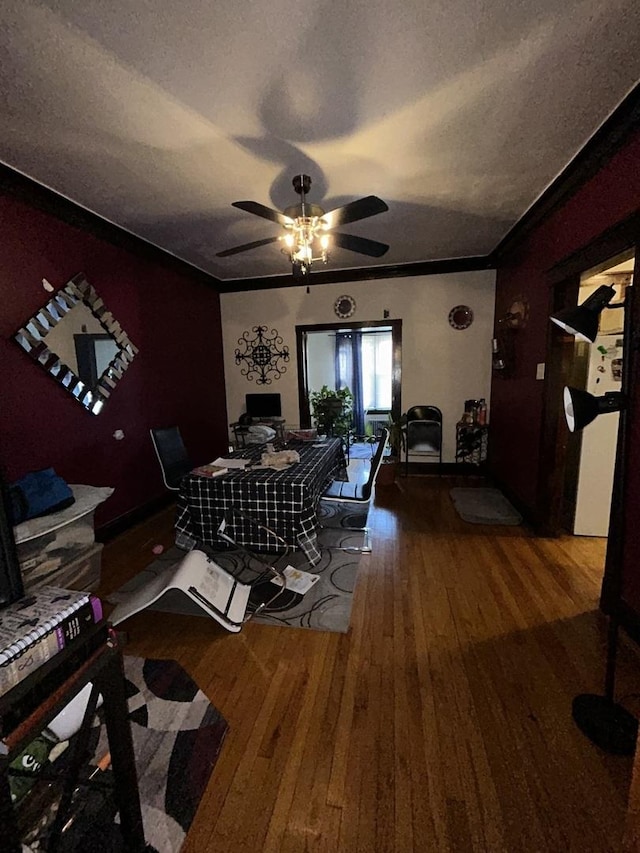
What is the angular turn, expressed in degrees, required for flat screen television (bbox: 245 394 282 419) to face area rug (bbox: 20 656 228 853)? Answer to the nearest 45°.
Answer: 0° — it already faces it

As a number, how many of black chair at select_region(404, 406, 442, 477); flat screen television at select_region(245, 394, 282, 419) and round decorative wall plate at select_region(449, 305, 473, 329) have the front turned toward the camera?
3

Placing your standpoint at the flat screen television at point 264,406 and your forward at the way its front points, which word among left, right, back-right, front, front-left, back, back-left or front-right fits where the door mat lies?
front-left

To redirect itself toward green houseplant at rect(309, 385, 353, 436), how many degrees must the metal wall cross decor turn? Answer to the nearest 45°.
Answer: approximately 45° to its left

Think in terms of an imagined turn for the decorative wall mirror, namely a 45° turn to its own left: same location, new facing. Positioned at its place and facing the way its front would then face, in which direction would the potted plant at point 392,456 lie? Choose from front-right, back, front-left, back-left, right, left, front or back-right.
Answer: front

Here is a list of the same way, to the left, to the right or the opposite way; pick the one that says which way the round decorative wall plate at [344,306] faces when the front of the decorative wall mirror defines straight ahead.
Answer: to the right

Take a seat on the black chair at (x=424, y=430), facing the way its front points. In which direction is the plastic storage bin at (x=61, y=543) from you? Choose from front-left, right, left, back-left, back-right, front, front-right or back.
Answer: front-right

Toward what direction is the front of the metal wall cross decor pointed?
toward the camera

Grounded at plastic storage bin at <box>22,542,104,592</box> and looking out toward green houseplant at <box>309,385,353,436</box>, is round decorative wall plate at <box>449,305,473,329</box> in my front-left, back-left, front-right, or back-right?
front-right

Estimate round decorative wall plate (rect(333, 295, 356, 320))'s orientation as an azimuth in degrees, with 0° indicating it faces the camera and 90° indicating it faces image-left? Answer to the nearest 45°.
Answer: approximately 0°

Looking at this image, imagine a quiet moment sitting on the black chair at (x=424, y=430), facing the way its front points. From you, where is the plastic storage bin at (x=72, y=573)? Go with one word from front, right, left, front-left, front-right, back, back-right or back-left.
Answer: front-right

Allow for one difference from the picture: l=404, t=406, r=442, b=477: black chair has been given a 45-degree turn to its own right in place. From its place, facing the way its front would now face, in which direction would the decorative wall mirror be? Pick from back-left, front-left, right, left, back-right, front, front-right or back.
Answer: front

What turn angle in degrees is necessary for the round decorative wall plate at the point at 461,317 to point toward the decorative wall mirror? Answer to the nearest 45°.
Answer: approximately 45° to its right

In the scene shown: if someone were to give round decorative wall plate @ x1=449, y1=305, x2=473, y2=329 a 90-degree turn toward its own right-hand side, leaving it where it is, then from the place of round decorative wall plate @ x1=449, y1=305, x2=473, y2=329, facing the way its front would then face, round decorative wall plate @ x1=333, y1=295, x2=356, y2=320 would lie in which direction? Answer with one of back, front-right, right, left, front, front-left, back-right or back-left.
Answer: front

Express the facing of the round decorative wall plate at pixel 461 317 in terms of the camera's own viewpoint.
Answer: facing the viewer

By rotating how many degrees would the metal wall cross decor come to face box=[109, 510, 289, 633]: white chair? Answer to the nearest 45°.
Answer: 0° — it already faces it

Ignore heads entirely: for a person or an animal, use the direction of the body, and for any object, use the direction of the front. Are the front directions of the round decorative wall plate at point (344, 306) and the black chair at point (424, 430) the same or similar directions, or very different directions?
same or similar directions

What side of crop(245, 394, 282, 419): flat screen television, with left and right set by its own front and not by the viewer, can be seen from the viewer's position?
front
